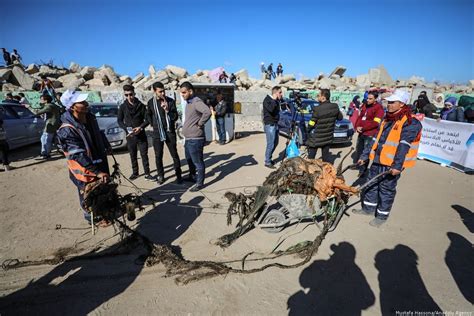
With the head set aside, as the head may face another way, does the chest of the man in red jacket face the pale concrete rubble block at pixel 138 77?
no

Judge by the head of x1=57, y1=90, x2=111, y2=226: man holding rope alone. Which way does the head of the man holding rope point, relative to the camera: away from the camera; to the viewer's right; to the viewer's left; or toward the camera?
to the viewer's right

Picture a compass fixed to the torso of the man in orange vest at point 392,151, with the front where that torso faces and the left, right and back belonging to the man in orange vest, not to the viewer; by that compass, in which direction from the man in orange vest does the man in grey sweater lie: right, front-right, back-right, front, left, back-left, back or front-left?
front-right

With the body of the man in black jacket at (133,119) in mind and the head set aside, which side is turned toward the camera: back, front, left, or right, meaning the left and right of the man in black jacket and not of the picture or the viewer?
front

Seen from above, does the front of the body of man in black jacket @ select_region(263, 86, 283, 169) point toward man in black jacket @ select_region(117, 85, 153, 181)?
no

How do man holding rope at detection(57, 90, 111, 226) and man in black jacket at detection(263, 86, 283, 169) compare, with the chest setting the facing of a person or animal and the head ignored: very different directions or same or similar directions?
same or similar directions

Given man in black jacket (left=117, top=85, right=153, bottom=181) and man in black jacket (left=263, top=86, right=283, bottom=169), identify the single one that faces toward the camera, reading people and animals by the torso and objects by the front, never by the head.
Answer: man in black jacket (left=117, top=85, right=153, bottom=181)

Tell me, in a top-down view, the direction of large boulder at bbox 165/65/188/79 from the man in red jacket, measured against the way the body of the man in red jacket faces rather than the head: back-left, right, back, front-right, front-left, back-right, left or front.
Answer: right

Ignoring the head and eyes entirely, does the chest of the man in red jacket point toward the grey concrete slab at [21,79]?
no

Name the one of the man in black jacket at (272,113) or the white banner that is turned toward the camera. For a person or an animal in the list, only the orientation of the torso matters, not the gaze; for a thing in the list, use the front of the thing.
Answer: the white banner

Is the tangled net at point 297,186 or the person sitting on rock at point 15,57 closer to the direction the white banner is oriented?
the tangled net

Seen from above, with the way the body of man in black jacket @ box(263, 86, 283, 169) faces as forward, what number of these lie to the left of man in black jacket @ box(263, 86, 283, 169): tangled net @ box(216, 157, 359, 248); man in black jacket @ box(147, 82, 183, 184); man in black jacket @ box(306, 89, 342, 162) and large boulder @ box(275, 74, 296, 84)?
1

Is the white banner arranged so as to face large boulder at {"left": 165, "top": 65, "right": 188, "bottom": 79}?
no

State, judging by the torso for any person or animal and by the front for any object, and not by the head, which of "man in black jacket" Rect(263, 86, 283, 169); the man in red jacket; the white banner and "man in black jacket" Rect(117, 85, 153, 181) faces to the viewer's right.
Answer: "man in black jacket" Rect(263, 86, 283, 169)

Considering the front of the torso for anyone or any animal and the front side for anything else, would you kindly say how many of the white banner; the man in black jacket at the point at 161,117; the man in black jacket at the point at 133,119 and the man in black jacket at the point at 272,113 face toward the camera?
3
